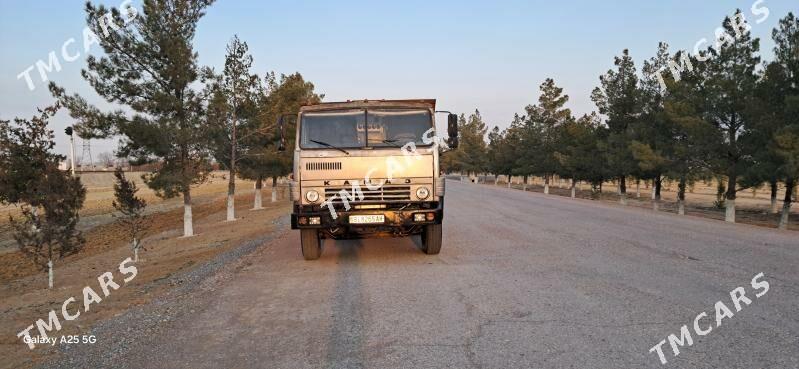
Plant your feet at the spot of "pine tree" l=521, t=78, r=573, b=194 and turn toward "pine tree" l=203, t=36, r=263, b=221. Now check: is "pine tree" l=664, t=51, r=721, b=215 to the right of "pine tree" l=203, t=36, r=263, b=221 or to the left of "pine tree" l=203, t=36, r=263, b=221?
left

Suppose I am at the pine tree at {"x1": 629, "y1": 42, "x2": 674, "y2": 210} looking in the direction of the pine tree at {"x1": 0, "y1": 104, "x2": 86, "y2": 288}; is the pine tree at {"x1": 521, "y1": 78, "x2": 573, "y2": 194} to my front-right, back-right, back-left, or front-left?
back-right

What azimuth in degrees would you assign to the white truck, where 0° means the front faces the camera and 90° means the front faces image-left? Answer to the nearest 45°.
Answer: approximately 0°

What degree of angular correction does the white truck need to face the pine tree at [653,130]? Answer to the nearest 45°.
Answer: approximately 135° to its left

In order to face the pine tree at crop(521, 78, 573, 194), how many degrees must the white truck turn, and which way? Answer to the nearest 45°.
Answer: approximately 135° to its left

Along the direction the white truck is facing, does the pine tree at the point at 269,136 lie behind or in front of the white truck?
behind

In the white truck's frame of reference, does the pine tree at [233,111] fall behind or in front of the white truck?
behind

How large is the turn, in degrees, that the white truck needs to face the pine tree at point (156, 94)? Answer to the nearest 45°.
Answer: approximately 135° to its right

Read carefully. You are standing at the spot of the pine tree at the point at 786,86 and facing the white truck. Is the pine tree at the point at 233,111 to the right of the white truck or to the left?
right

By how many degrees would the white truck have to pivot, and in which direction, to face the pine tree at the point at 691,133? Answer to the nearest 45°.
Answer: approximately 135° to its left
